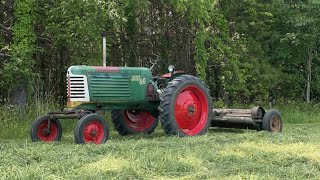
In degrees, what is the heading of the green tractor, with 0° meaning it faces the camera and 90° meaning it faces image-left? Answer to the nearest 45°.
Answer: approximately 45°
